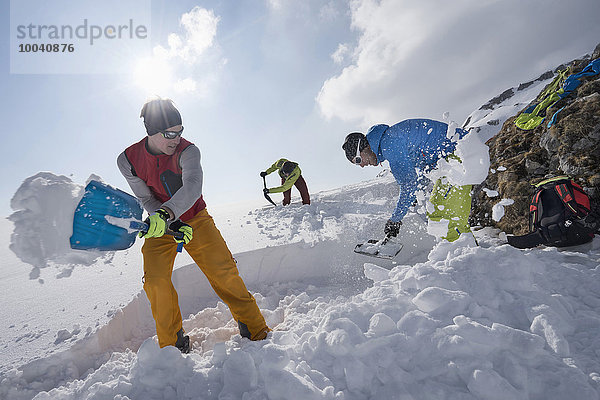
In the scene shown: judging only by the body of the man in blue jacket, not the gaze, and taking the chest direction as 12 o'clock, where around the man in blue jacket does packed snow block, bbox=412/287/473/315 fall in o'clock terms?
The packed snow block is roughly at 9 o'clock from the man in blue jacket.

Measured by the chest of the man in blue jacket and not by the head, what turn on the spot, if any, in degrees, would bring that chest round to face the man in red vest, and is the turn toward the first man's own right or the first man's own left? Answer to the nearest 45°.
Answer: approximately 45° to the first man's own left

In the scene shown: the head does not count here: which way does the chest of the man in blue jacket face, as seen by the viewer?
to the viewer's left

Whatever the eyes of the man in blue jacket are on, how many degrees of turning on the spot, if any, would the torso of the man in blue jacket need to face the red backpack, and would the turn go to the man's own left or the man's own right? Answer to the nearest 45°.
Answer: approximately 180°

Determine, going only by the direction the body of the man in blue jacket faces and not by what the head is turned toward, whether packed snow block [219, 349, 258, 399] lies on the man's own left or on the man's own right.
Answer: on the man's own left

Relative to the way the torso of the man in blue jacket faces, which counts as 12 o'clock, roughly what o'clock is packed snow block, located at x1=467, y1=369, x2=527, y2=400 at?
The packed snow block is roughly at 9 o'clock from the man in blue jacket.

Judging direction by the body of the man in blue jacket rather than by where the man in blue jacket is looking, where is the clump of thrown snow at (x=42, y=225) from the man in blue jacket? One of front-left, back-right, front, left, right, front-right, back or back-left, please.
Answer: front-left

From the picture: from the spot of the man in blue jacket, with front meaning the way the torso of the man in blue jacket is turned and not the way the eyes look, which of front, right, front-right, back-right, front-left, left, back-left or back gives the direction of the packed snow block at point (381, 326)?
left

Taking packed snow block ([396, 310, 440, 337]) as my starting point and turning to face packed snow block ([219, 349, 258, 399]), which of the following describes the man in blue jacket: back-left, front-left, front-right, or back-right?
back-right

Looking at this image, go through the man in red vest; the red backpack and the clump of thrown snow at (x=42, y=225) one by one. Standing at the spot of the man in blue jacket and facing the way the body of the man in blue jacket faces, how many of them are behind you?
1

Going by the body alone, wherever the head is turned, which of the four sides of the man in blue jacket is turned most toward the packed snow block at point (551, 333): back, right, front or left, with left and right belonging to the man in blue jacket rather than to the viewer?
left

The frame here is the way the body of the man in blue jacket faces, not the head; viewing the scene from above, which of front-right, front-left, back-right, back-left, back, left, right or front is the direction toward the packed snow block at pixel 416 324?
left
